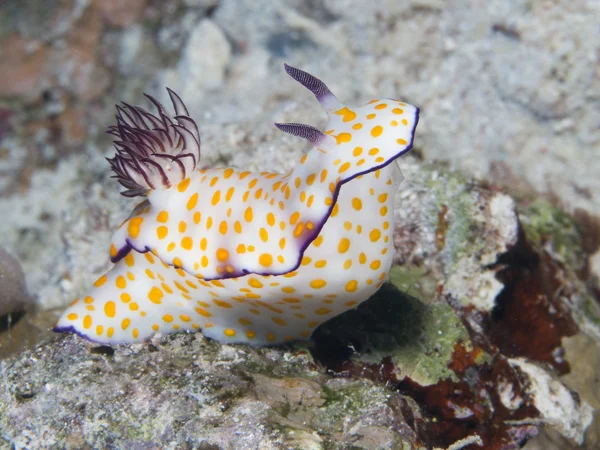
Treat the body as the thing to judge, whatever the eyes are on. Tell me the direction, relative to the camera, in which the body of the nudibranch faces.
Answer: to the viewer's right

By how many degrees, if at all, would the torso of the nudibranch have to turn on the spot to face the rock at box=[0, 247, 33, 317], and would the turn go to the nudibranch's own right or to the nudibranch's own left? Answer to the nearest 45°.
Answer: approximately 135° to the nudibranch's own left

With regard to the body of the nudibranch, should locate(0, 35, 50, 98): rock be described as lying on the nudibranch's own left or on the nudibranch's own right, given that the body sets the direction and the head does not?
on the nudibranch's own left

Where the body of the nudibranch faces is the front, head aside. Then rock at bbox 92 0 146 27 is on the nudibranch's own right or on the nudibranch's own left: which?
on the nudibranch's own left

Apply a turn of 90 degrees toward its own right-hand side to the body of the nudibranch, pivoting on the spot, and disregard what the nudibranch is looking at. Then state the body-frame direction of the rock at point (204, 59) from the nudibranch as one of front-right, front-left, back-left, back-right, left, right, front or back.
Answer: back
